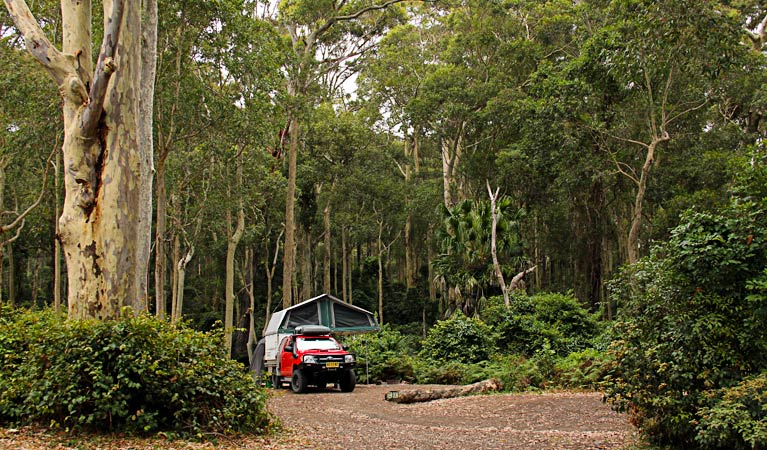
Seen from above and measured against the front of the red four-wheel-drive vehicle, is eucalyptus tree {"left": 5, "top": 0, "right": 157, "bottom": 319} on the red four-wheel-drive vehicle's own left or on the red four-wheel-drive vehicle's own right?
on the red four-wheel-drive vehicle's own right

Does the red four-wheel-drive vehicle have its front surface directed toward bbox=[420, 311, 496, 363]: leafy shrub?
no

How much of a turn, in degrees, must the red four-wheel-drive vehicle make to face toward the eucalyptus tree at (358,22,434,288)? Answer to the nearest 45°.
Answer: approximately 135° to its left

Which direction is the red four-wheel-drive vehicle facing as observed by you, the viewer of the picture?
facing the viewer and to the right of the viewer

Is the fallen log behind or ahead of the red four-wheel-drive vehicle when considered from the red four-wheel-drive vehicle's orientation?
ahead

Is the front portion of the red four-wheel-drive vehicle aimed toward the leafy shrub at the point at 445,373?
no

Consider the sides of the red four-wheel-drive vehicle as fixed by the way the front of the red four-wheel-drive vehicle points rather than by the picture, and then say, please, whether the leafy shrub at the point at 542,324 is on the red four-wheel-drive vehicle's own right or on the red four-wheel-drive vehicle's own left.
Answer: on the red four-wheel-drive vehicle's own left

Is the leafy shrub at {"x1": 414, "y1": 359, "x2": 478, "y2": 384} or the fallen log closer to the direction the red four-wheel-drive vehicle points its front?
the fallen log
